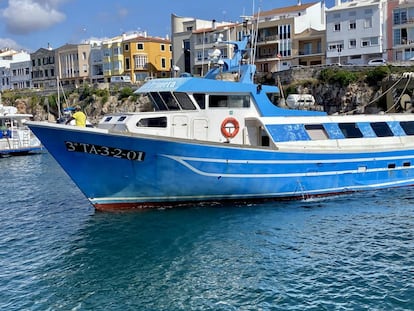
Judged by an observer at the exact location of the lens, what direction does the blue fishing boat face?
facing the viewer and to the left of the viewer
